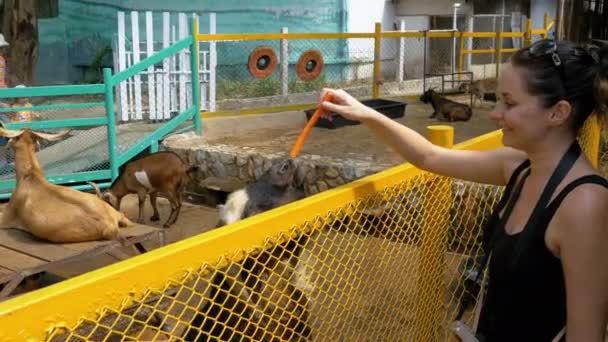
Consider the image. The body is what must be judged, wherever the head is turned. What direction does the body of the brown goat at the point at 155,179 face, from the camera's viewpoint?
to the viewer's left

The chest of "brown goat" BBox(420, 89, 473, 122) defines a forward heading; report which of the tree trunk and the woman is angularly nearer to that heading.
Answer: the tree trunk

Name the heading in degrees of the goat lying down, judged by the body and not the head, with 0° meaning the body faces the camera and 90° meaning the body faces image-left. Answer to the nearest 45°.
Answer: approximately 135°

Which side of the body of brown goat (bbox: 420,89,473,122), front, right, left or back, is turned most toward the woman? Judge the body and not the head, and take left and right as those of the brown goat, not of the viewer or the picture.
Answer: left

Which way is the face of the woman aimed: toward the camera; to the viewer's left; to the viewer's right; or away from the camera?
to the viewer's left

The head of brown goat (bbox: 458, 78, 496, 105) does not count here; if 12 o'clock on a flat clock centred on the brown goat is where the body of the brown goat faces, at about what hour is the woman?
The woman is roughly at 9 o'clock from the brown goat.

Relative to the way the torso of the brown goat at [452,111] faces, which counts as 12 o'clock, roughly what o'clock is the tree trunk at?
The tree trunk is roughly at 12 o'clock from the brown goat.

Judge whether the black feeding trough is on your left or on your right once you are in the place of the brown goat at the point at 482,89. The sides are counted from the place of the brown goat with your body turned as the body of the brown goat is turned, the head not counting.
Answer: on your left

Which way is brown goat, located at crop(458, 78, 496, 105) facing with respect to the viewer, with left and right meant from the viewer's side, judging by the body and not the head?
facing to the left of the viewer

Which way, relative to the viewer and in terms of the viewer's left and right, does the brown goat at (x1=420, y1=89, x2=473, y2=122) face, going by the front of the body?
facing to the left of the viewer

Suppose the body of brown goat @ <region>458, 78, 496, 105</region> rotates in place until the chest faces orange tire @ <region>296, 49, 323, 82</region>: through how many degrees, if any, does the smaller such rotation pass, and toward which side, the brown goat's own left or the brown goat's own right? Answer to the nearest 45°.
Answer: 0° — it already faces it
